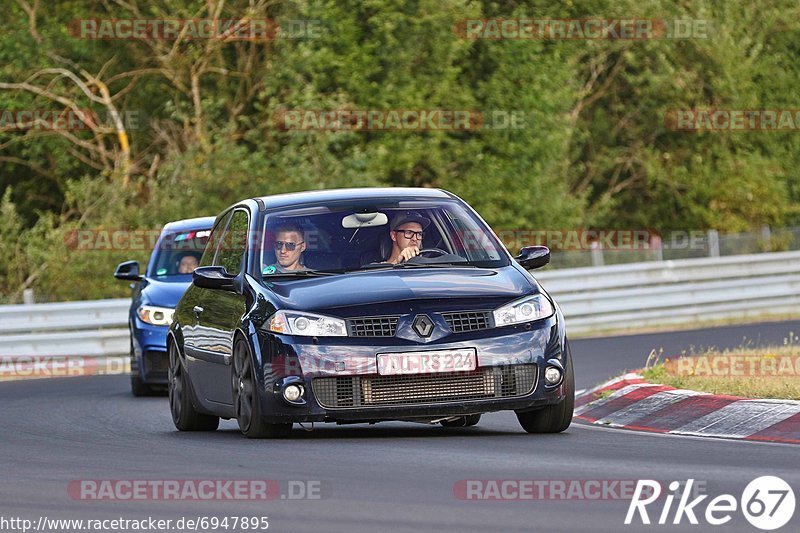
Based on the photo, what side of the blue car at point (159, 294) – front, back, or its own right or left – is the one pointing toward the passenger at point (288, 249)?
front

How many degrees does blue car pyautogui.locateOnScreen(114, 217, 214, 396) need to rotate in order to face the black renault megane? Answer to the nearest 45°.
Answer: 0° — it already faces it

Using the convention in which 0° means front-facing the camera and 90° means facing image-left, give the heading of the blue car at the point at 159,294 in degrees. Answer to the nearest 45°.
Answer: approximately 0°

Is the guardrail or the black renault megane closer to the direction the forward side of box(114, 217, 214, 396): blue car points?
the black renault megane
